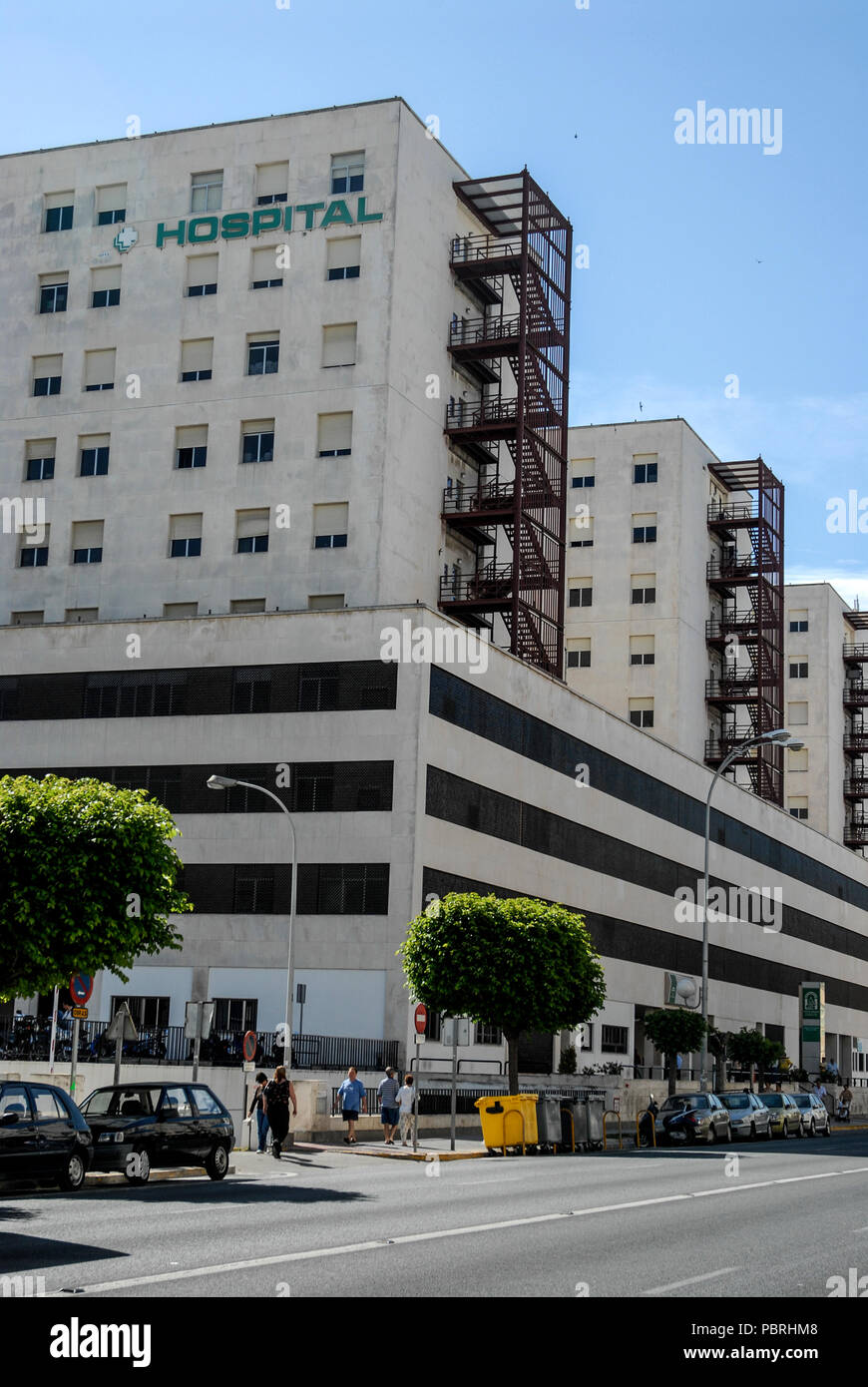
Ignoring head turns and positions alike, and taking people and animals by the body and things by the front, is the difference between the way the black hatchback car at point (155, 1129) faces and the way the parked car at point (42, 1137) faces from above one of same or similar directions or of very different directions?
same or similar directions

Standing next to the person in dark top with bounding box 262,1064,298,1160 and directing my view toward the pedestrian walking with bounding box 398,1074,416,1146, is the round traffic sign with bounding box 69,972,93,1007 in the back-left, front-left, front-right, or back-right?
back-left

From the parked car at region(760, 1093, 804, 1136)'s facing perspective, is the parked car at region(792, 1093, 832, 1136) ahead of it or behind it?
behind

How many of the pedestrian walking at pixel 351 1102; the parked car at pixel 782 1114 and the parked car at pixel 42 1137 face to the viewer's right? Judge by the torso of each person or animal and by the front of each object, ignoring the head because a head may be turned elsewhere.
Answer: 0

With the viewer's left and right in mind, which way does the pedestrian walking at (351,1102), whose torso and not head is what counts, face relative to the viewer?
facing the viewer

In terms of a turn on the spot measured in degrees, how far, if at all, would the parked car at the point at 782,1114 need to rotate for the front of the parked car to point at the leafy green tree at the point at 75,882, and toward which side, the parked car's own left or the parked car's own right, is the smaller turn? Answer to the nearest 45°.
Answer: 0° — it already faces it

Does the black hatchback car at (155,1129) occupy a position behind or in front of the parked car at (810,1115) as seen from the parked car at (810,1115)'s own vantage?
in front

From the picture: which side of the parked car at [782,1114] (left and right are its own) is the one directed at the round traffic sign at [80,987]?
front

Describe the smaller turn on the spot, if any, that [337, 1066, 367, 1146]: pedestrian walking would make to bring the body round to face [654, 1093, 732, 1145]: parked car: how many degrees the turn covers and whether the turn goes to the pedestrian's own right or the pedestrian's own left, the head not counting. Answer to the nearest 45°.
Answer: approximately 135° to the pedestrian's own left

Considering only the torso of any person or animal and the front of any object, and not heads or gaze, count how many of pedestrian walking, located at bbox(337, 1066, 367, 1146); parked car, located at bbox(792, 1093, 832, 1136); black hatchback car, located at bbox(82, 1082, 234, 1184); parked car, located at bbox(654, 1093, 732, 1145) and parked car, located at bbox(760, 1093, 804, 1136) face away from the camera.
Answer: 0

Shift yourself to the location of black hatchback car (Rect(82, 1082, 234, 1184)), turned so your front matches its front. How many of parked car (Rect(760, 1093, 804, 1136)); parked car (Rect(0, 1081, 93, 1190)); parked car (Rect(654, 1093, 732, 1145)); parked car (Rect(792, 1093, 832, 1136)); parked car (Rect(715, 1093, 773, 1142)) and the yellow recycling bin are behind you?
5

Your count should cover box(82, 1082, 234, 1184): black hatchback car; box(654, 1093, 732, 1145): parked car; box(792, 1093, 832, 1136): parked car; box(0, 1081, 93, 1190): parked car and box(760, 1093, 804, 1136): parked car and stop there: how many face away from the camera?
0

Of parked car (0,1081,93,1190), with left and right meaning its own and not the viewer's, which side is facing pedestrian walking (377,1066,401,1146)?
back

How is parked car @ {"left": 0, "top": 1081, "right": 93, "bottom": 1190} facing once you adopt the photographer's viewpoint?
facing the viewer and to the left of the viewer
